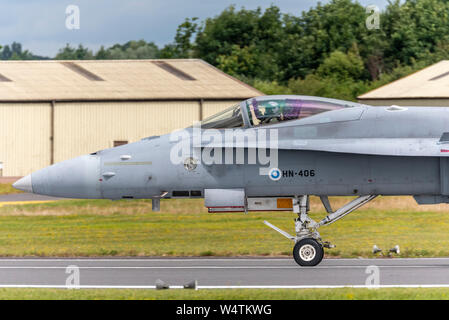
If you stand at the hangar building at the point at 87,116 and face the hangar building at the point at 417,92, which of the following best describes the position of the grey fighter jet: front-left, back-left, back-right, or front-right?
front-right

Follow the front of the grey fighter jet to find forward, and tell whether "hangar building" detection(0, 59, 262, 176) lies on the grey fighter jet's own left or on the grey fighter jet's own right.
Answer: on the grey fighter jet's own right

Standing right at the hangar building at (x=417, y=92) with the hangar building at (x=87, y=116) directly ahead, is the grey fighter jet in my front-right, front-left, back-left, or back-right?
front-left

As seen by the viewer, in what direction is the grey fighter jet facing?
to the viewer's left

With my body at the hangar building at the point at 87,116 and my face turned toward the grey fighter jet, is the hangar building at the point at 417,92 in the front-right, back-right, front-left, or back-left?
front-left

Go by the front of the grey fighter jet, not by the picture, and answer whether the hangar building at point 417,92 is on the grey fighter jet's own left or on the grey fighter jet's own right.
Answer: on the grey fighter jet's own right
